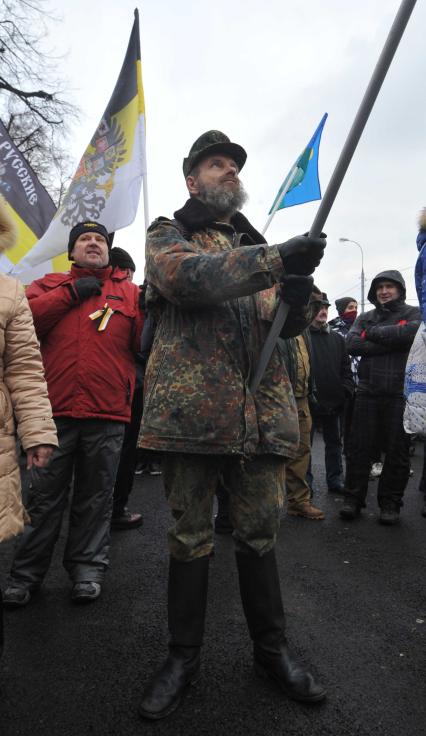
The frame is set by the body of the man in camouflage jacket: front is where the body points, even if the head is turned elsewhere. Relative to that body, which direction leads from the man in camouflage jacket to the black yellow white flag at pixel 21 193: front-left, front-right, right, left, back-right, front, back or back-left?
back

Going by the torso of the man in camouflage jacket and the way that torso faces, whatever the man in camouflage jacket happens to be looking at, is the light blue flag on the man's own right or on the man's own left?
on the man's own left

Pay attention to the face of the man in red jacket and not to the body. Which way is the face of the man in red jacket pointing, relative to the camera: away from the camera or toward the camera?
toward the camera

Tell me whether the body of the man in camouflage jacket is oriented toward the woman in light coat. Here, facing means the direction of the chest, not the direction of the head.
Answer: no

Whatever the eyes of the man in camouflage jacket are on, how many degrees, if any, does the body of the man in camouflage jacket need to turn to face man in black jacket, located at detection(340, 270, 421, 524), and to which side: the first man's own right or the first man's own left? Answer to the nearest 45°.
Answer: approximately 90° to the first man's own left

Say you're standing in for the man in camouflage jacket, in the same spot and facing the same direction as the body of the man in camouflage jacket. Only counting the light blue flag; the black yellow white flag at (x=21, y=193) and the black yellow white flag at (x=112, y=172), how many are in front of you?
0

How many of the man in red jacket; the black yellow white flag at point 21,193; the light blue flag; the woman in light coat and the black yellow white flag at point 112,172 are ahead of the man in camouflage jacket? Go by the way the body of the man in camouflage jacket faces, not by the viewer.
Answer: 0

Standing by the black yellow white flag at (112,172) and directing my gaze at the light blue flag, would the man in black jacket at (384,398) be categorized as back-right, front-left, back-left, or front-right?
front-right

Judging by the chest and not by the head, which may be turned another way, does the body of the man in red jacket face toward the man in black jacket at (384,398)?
no

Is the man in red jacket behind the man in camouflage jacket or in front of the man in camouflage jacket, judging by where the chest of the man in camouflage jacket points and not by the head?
behind

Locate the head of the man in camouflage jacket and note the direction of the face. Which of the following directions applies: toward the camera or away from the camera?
toward the camera

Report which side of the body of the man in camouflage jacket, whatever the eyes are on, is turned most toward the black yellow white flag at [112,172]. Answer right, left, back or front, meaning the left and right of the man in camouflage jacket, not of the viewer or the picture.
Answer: back

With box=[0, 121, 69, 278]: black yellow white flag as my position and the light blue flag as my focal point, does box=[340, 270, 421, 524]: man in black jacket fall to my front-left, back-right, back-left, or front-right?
front-right

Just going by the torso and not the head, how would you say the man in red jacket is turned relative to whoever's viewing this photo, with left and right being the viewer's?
facing the viewer

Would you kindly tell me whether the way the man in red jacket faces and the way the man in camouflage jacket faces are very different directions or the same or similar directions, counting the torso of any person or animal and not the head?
same or similar directions

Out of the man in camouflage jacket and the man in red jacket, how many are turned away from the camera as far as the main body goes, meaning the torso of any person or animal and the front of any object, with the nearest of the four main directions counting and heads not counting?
0
